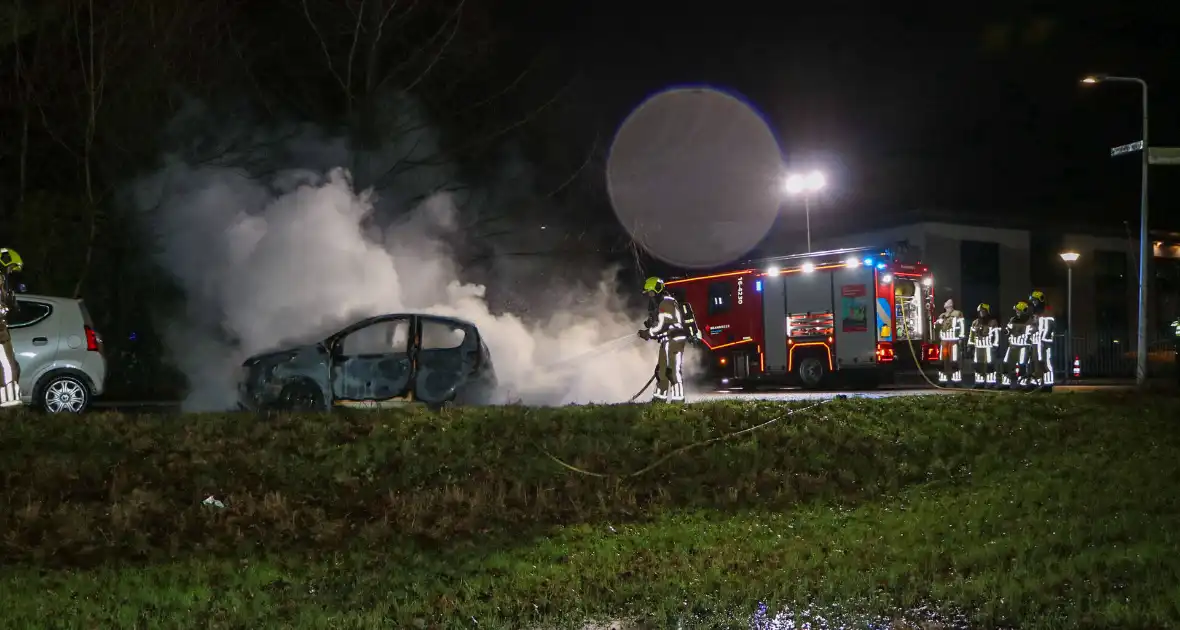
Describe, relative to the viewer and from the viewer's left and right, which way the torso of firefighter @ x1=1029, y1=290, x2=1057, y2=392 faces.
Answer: facing to the left of the viewer

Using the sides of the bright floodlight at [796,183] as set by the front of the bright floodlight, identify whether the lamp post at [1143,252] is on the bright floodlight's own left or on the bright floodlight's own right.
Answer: on the bright floodlight's own left

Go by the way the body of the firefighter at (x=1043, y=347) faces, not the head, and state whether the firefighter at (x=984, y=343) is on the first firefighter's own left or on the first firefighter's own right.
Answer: on the first firefighter's own right

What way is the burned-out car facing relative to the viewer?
to the viewer's left

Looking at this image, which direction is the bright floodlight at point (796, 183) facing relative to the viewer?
toward the camera

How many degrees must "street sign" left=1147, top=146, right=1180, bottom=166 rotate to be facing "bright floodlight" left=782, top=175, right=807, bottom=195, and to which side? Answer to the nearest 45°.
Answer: approximately 135° to its right

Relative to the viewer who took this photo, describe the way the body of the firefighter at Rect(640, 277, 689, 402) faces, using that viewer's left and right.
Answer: facing to the left of the viewer

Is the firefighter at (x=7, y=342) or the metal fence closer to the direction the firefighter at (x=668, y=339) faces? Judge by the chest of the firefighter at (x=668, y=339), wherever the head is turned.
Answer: the firefighter

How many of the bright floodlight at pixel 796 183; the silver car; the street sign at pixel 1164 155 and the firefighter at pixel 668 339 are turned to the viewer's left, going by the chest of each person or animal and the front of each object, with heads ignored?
2

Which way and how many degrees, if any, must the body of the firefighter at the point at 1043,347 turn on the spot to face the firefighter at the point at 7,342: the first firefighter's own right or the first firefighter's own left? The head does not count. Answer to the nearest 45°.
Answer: approximately 45° to the first firefighter's own left

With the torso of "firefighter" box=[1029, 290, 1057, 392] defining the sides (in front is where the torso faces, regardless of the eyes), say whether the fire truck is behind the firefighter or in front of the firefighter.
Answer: in front

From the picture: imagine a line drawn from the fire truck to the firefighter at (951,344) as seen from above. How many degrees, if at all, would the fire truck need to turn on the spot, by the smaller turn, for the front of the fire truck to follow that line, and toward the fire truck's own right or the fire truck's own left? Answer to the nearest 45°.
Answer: approximately 135° to the fire truck's own right

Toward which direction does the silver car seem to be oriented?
to the viewer's left
